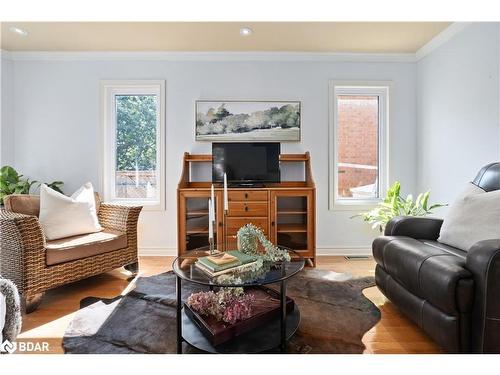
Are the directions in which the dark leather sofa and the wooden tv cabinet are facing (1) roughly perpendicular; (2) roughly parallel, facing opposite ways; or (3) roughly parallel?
roughly perpendicular

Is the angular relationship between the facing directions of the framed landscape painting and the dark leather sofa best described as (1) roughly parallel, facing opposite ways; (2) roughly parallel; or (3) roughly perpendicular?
roughly perpendicular

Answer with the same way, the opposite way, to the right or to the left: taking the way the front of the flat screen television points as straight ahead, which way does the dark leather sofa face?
to the right

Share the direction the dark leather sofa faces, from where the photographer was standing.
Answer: facing the viewer and to the left of the viewer

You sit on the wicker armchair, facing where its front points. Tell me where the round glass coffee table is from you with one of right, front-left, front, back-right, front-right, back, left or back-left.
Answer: front

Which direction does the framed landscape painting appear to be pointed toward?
toward the camera

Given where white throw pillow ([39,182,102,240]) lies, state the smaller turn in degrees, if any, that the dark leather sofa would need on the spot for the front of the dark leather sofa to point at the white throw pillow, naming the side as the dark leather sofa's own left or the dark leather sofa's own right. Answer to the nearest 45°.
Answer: approximately 45° to the dark leather sofa's own right

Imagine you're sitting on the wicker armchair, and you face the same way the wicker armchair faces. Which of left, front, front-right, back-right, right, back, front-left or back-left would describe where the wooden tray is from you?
front

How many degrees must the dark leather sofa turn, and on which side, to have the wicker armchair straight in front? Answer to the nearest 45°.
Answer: approximately 45° to its right

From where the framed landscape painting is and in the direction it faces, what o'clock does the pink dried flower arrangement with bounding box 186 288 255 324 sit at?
The pink dried flower arrangement is roughly at 12 o'clock from the framed landscape painting.

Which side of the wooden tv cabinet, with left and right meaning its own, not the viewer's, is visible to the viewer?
front

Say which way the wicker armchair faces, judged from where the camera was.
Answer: facing the viewer and to the right of the viewer
